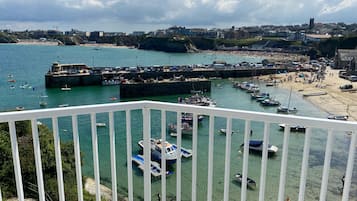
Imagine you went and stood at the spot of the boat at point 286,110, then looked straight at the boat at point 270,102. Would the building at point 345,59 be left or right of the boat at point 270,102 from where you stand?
right

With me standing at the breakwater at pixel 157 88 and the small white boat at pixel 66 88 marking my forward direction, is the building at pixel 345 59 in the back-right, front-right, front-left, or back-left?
back-right

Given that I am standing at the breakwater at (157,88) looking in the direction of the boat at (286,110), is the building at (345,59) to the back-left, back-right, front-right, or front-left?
front-left

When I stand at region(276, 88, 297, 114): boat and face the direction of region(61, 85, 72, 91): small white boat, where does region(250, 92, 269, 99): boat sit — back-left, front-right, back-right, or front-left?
front-right
